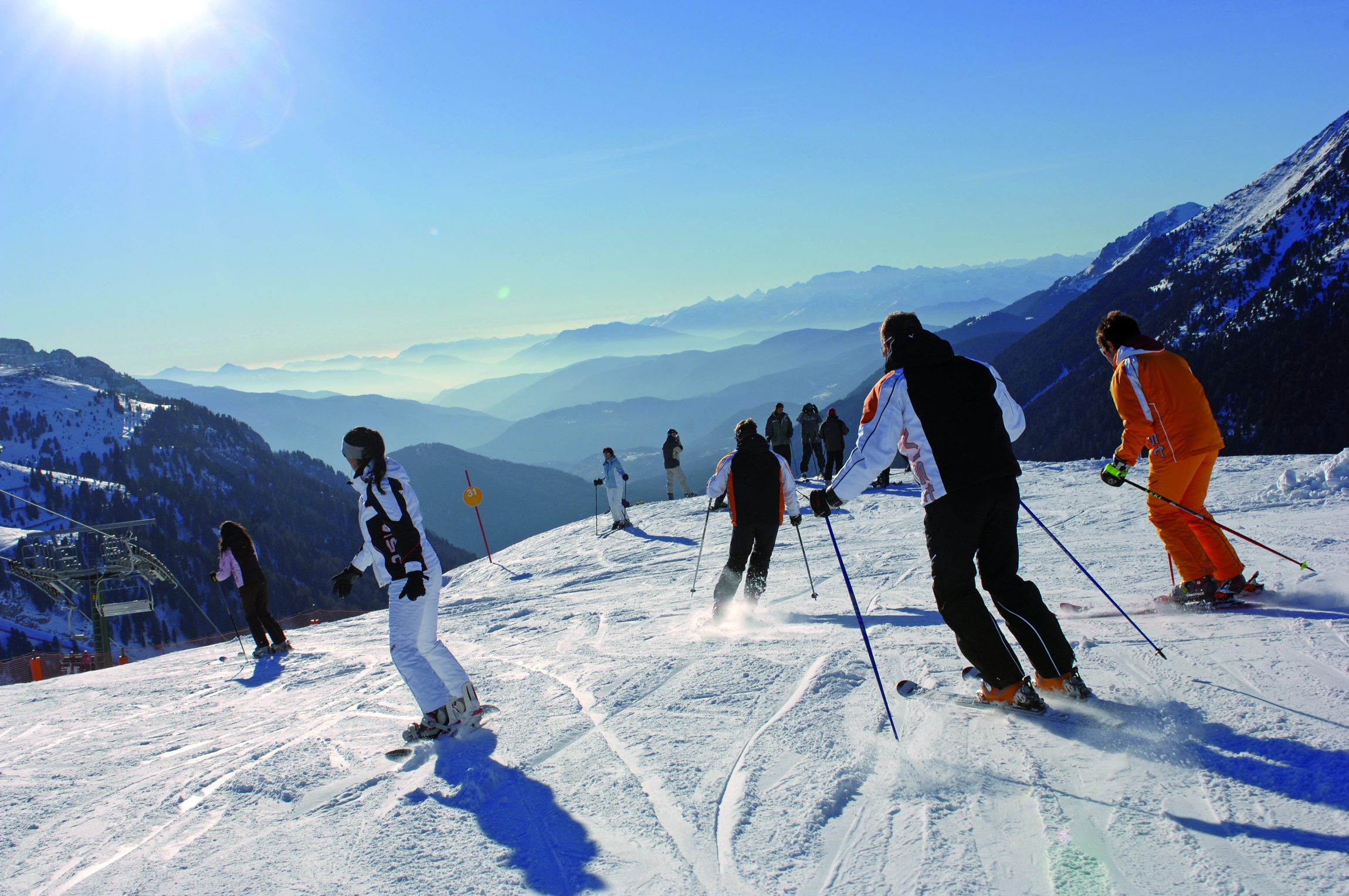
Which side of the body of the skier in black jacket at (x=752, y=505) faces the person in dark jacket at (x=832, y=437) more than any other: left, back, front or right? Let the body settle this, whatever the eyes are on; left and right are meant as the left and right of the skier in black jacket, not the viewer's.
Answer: front

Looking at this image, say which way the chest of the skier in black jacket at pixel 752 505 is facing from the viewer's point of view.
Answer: away from the camera

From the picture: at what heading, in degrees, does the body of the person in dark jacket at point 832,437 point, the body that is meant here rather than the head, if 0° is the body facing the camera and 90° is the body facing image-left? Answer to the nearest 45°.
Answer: approximately 180°

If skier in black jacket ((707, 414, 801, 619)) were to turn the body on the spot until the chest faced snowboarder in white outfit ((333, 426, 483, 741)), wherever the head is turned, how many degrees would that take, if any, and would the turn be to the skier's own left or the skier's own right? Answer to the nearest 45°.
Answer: approximately 135° to the skier's own left

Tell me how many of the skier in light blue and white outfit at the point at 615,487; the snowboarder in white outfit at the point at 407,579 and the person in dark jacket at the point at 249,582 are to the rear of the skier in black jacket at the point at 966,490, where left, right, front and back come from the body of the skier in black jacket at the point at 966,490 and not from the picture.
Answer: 0

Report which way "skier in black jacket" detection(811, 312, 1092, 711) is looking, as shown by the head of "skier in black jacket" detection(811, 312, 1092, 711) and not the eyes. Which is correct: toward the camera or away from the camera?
away from the camera

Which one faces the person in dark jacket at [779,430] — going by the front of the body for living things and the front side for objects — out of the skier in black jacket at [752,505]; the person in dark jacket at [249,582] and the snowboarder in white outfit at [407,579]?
the skier in black jacket

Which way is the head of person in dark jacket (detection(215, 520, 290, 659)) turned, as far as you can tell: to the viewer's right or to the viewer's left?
to the viewer's left

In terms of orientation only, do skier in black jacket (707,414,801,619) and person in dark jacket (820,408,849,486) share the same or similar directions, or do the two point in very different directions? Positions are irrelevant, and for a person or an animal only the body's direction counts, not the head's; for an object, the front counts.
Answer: same or similar directions

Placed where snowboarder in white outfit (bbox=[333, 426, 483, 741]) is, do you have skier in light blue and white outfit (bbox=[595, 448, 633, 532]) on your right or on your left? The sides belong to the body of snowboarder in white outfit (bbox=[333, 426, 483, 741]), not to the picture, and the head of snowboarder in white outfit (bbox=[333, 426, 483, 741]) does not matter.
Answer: on your right

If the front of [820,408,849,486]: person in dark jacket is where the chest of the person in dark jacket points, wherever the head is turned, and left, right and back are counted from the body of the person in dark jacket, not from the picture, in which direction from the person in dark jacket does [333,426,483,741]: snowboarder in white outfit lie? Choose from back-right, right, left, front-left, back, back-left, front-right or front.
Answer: back

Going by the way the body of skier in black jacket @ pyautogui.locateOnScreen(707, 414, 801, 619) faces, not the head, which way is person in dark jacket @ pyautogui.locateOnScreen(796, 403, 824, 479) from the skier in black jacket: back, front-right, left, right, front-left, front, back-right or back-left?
front
